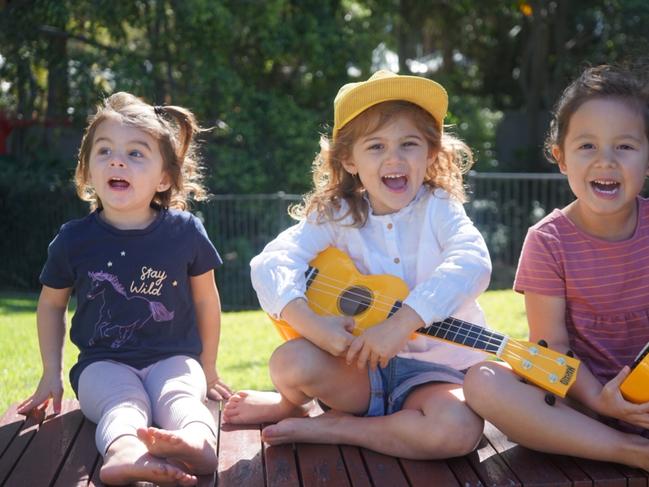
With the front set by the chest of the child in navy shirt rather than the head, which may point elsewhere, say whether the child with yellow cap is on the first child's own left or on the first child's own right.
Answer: on the first child's own left

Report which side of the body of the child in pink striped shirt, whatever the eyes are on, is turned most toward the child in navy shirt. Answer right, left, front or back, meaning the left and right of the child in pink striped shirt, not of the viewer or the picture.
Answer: right

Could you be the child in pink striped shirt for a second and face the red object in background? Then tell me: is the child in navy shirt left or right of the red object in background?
left

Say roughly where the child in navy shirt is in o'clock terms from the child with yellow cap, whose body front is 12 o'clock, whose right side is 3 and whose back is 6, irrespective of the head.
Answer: The child in navy shirt is roughly at 3 o'clock from the child with yellow cap.

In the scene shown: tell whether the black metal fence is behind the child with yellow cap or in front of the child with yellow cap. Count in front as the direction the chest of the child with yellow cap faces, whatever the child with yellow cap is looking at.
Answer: behind

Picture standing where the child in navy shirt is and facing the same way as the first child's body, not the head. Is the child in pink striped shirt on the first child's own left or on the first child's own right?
on the first child's own left

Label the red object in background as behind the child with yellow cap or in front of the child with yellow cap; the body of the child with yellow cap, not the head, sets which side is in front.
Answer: behind

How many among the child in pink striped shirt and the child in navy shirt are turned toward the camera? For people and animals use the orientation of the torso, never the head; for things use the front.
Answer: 2
